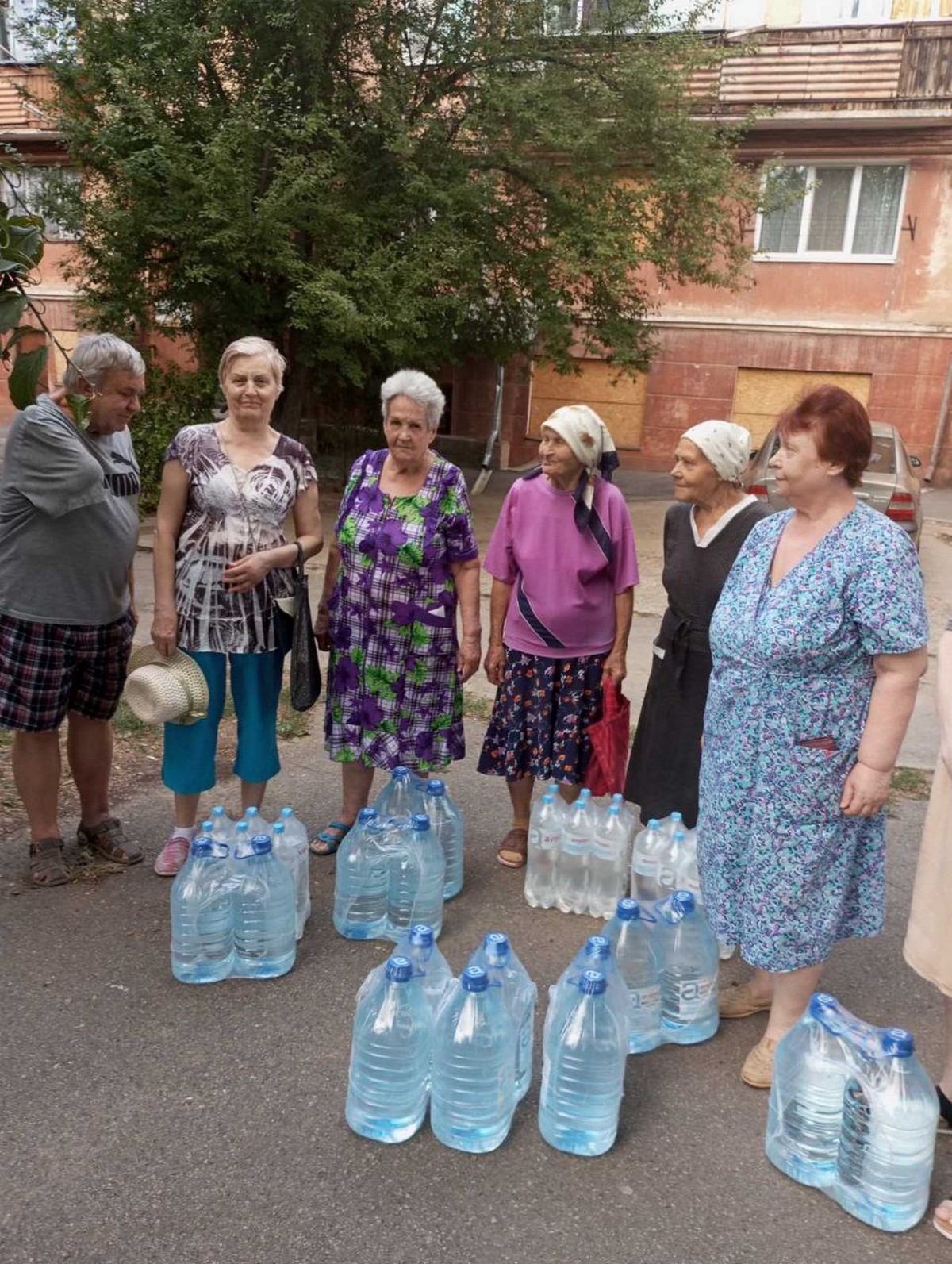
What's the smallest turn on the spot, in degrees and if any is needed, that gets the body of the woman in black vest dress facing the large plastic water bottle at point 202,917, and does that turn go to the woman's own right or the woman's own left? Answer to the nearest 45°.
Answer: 0° — they already face it

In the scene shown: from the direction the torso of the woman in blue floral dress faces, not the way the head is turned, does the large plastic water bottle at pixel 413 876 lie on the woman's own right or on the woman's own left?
on the woman's own right

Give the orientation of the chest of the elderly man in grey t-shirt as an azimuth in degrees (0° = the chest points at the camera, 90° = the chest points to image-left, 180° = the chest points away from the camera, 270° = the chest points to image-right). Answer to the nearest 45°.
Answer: approximately 315°

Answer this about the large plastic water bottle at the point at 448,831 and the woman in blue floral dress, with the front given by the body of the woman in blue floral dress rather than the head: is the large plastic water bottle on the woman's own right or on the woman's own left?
on the woman's own right

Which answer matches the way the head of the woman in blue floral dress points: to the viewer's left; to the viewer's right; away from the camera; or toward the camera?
to the viewer's left

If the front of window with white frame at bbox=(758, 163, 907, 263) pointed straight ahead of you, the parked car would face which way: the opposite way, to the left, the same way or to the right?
the opposite way

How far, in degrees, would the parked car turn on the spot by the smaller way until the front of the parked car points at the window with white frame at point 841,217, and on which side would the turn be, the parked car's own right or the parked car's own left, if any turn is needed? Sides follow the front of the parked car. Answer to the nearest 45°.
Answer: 0° — it already faces it

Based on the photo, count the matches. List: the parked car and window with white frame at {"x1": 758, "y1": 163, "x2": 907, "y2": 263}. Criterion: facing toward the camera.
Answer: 1

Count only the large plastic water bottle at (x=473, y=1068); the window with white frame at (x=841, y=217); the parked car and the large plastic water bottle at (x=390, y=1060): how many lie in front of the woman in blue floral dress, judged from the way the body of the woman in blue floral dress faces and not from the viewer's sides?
2

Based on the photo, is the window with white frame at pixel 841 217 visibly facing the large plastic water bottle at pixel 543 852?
yes

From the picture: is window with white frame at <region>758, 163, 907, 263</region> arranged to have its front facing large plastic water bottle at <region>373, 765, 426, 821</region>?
yes

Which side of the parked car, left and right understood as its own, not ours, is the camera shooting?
back

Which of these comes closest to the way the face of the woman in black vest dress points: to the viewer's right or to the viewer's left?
to the viewer's left
